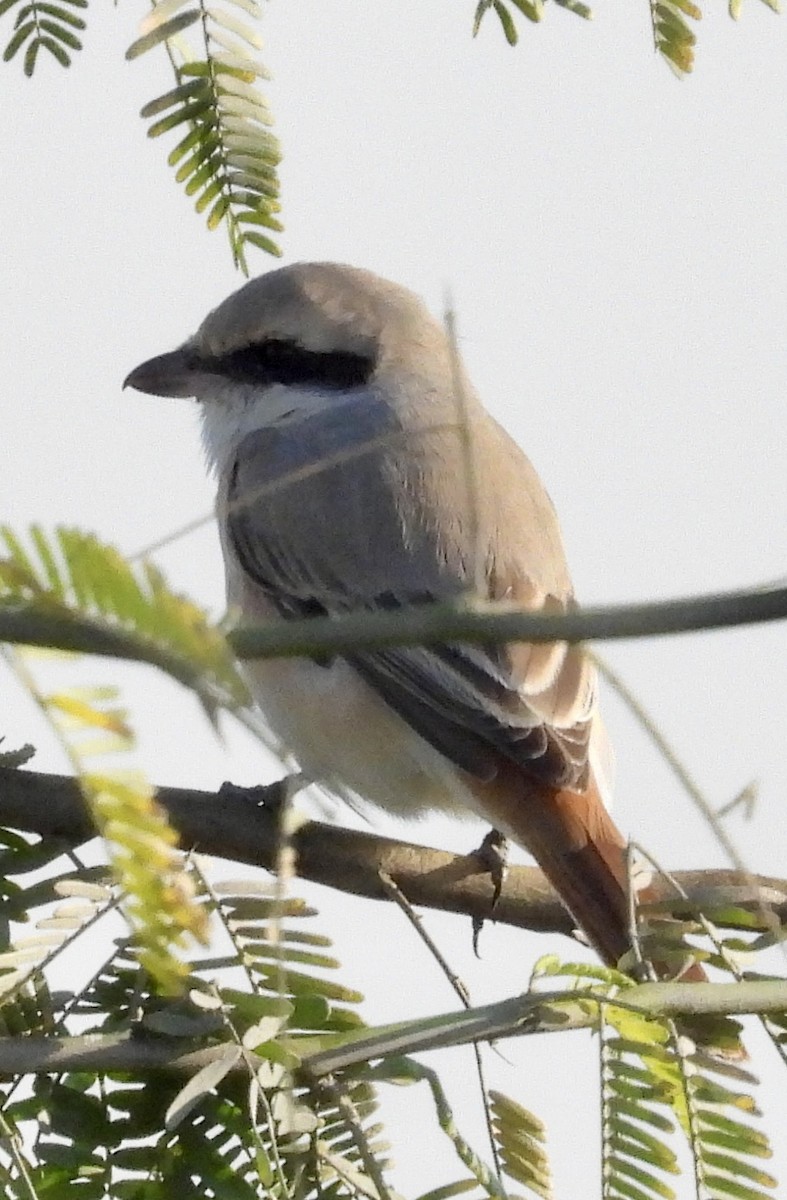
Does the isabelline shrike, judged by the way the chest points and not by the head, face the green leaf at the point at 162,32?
no

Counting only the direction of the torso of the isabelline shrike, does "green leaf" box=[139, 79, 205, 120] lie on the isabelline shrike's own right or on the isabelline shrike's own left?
on the isabelline shrike's own left

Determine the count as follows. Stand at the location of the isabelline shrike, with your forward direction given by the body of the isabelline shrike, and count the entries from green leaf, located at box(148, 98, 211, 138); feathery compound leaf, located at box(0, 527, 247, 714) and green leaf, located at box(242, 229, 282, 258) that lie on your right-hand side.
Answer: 0

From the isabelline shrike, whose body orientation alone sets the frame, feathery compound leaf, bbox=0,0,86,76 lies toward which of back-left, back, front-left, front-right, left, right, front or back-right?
left

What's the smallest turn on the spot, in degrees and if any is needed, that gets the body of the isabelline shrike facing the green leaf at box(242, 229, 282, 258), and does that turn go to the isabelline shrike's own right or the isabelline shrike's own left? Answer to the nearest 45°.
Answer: approximately 90° to the isabelline shrike's own left

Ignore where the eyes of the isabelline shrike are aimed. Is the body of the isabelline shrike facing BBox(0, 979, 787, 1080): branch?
no

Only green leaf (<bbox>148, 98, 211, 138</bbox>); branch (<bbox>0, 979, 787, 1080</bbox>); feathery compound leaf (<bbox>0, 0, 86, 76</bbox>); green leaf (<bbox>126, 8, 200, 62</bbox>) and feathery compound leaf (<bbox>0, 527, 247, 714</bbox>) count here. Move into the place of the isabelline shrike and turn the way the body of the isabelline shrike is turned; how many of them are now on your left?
5

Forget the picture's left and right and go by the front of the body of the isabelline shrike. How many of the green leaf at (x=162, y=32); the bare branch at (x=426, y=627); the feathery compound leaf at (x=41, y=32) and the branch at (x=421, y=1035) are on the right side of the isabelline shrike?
0

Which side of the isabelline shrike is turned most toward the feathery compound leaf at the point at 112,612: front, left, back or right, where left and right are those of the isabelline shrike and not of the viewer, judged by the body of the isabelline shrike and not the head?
left

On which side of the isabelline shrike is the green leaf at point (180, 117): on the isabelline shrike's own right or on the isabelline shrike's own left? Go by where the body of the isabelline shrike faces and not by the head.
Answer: on the isabelline shrike's own left

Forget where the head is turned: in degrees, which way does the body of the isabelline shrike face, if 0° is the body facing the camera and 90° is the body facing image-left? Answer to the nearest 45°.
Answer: approximately 90°
